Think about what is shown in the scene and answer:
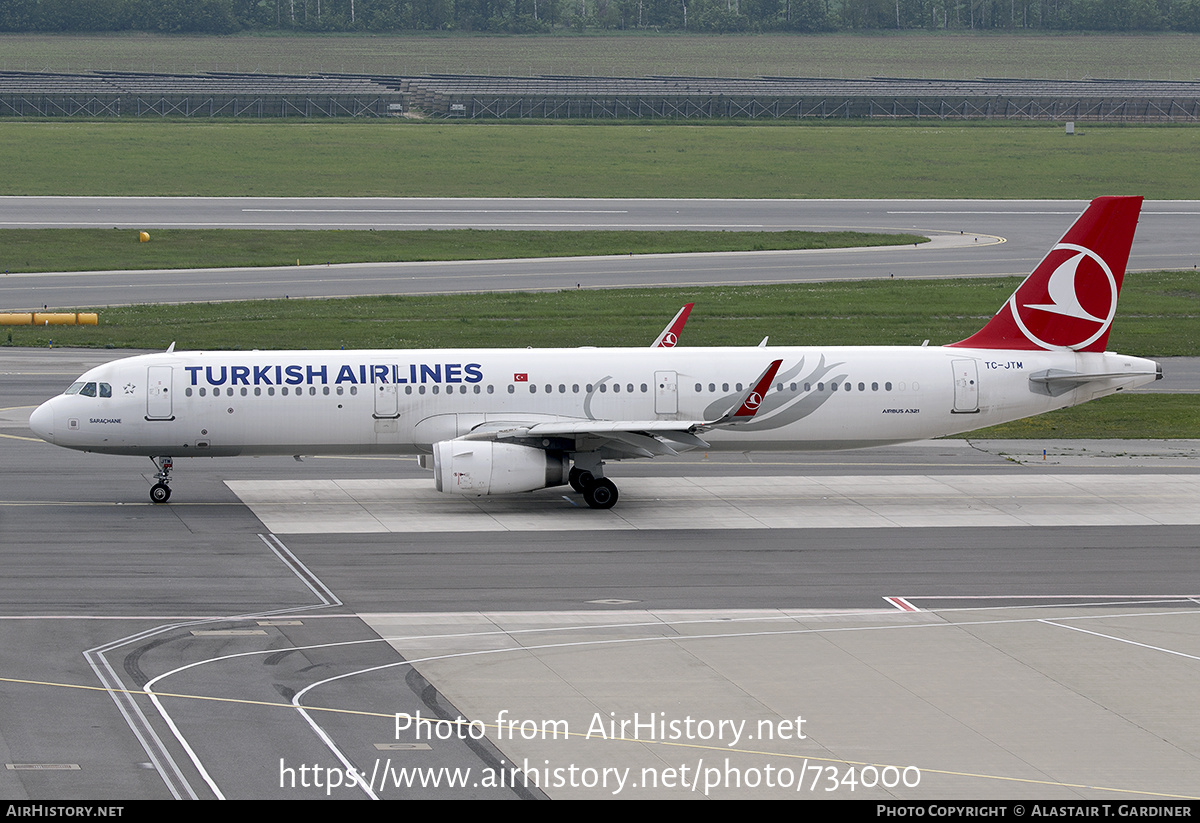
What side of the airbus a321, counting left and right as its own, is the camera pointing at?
left
